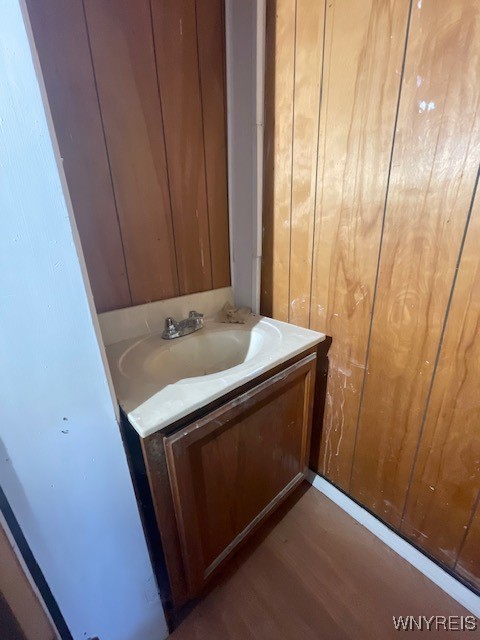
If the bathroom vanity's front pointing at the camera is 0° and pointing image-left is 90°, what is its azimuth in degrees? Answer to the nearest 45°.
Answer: approximately 315°
